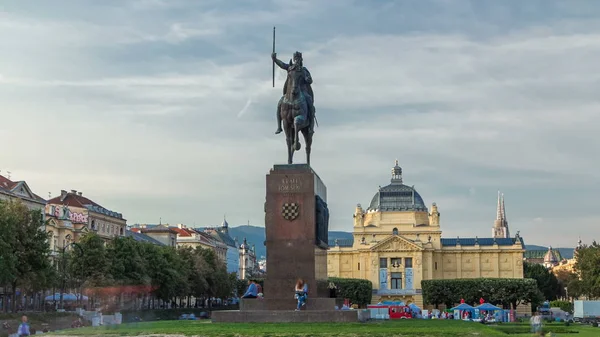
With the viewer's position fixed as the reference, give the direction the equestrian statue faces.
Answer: facing the viewer
